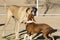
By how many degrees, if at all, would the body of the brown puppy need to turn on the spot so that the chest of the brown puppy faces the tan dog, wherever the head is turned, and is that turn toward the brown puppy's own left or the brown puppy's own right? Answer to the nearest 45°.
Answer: approximately 45° to the brown puppy's own right

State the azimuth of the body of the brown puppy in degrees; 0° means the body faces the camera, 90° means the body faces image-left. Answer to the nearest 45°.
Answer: approximately 90°
